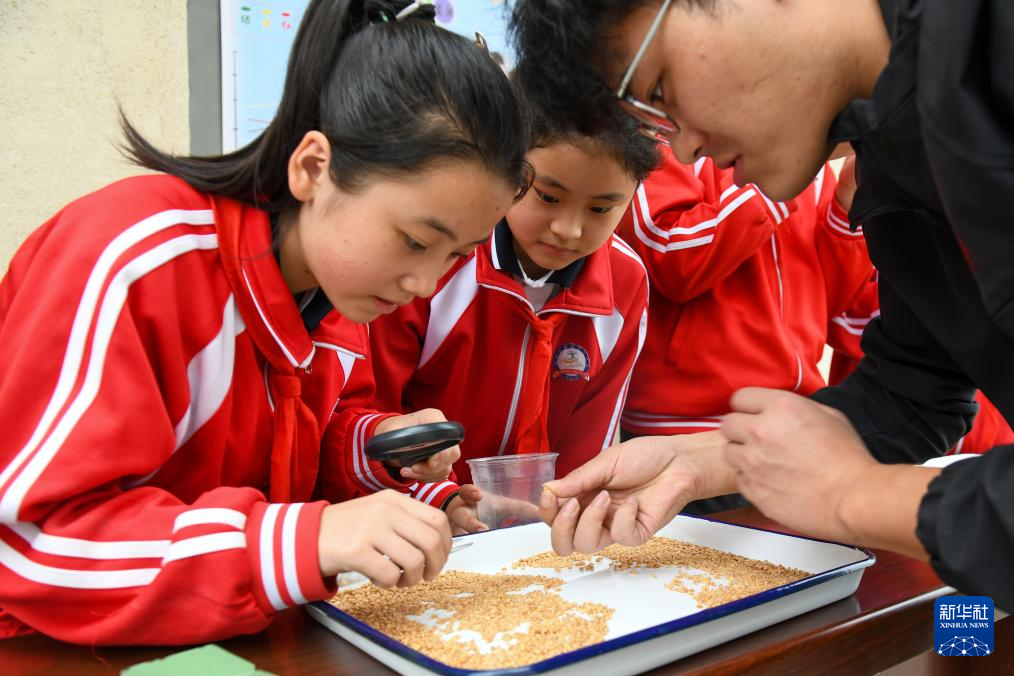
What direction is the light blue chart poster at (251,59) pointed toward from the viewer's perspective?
toward the camera

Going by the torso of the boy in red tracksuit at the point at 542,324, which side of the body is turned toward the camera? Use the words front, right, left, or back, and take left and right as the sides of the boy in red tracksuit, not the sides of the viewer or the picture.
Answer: front

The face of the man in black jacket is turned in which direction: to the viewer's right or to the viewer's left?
to the viewer's left

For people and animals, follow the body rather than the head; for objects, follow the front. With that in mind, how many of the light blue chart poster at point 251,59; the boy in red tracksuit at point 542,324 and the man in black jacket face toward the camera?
2

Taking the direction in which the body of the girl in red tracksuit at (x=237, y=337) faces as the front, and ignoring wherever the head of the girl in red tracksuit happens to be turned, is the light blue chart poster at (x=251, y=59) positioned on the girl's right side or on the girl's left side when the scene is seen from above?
on the girl's left side

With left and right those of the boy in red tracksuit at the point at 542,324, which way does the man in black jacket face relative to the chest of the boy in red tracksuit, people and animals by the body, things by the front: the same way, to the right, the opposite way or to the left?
to the right

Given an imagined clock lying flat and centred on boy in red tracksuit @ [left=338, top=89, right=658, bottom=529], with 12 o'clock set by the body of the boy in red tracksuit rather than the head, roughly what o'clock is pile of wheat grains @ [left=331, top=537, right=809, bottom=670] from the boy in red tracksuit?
The pile of wheat grains is roughly at 12 o'clock from the boy in red tracksuit.

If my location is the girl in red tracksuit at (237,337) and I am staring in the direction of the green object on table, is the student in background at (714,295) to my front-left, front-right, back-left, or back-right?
back-left

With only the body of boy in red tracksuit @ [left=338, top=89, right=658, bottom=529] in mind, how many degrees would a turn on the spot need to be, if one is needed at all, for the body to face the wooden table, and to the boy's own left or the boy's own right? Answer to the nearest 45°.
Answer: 0° — they already face it

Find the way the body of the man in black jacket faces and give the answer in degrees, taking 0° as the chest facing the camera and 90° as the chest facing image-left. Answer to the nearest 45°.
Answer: approximately 90°
